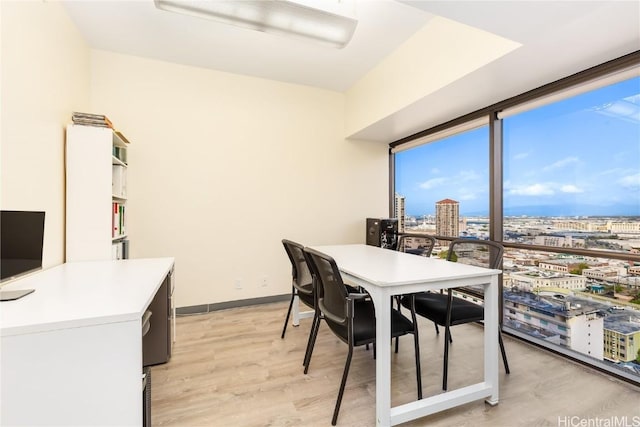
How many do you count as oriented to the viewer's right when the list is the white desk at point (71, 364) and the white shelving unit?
2

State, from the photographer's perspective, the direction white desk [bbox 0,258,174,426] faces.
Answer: facing to the right of the viewer

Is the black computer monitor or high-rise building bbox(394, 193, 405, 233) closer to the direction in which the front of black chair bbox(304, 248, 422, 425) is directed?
the high-rise building

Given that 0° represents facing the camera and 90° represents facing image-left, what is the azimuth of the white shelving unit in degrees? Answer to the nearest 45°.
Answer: approximately 270°

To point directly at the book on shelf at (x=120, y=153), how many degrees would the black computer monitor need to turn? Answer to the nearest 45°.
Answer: approximately 90° to its left

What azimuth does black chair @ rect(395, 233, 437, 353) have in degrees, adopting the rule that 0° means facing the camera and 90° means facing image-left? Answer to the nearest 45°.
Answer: approximately 45°

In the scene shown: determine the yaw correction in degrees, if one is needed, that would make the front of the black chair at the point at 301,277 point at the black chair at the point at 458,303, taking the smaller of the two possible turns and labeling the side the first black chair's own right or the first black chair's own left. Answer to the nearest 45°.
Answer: approximately 45° to the first black chair's own right

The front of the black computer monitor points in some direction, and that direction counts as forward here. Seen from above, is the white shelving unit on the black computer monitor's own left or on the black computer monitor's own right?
on the black computer monitor's own left

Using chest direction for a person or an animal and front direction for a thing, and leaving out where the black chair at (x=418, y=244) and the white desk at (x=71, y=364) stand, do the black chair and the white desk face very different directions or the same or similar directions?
very different directions

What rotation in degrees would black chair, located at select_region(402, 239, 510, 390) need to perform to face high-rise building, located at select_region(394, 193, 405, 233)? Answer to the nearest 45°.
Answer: approximately 135° to its right
